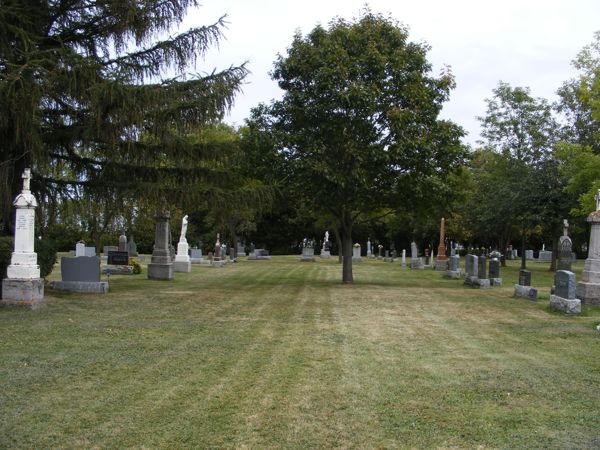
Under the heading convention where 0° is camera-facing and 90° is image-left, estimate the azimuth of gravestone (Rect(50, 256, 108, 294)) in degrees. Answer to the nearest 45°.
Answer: approximately 0°

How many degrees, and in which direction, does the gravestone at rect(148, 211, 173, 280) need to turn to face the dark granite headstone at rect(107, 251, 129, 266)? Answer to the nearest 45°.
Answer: approximately 135° to its right

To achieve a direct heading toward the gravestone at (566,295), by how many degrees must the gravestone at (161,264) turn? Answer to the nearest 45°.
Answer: approximately 45° to its left

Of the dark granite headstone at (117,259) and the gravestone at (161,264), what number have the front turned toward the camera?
2
